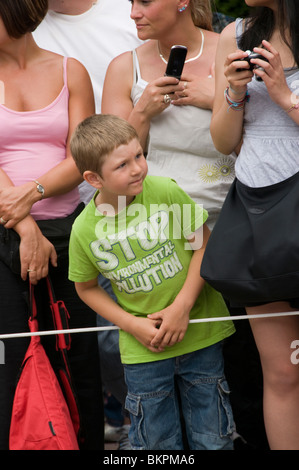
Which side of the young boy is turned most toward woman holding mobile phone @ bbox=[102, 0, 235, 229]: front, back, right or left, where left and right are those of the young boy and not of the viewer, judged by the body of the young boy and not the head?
back

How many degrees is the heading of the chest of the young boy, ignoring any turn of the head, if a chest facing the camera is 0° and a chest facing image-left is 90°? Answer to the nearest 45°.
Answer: approximately 0°

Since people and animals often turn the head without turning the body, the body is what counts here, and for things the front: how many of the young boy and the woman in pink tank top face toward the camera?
2

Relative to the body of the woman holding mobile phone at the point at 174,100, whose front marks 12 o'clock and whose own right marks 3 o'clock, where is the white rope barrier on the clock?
The white rope barrier is roughly at 12 o'clock from the woman holding mobile phone.

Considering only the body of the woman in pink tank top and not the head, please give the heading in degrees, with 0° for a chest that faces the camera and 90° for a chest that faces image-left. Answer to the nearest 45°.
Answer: approximately 0°
